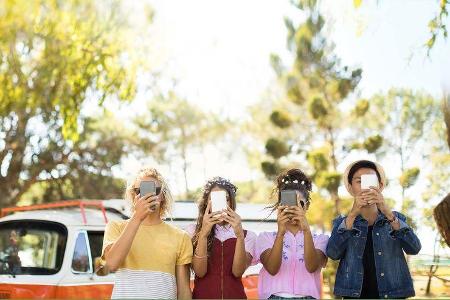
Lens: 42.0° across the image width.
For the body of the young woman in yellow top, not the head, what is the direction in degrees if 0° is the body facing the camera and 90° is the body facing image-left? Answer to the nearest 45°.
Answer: approximately 0°

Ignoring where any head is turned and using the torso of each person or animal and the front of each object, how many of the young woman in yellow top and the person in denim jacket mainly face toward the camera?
2

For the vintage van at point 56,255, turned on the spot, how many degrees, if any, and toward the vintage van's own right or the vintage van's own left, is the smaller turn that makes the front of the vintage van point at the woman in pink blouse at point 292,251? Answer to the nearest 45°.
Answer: approximately 90° to the vintage van's own left

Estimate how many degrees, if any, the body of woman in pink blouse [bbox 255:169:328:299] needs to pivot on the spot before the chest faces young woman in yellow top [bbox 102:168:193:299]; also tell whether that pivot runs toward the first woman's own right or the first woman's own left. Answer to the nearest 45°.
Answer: approximately 45° to the first woman's own right

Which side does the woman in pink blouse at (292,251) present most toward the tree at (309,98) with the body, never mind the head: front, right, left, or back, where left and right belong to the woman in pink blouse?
back

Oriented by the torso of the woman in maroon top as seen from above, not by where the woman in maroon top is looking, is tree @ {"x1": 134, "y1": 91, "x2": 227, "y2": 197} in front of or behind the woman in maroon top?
behind

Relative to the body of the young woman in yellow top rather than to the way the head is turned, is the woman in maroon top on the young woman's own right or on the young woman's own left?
on the young woman's own left
